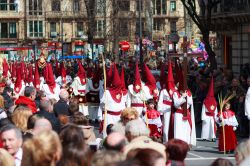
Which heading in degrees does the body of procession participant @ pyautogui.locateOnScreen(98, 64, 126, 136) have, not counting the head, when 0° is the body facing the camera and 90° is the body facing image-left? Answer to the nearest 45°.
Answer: approximately 315°

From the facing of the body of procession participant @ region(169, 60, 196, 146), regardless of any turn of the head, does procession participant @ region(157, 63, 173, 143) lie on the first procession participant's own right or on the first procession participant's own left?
on the first procession participant's own right

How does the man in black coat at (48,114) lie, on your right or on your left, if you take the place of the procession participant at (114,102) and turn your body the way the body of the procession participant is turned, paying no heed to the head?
on your right

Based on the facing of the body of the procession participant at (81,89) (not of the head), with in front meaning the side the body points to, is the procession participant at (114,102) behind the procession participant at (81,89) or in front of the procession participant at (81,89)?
in front

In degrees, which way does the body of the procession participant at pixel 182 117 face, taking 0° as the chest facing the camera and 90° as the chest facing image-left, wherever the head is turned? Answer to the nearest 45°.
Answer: approximately 0°

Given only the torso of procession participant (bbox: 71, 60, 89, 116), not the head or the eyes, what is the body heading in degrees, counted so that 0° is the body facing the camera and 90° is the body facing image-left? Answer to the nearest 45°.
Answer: approximately 315°

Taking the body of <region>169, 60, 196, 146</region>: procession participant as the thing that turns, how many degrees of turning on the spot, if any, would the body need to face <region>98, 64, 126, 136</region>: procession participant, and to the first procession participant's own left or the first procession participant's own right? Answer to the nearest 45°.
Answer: approximately 135° to the first procession participant's own right
